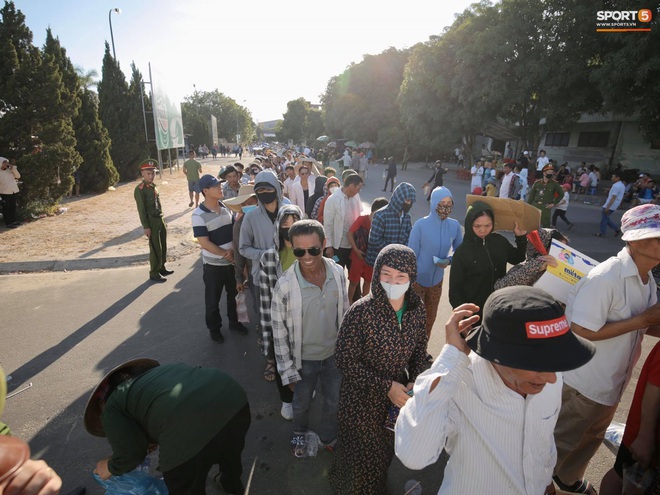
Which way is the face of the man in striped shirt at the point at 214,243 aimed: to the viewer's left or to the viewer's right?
to the viewer's right

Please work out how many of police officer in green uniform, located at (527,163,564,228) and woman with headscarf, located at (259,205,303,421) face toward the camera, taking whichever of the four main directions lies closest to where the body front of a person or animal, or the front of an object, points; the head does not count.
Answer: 2

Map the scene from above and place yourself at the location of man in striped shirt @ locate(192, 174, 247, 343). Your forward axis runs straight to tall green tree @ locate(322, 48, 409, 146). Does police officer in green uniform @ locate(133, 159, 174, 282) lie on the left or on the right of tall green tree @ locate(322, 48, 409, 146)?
left

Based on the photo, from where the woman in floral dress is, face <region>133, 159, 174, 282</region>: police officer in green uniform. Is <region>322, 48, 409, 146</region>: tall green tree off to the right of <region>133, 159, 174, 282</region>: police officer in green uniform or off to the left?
right

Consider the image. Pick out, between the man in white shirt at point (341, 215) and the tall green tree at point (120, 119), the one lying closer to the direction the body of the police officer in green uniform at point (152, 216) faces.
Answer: the man in white shirt

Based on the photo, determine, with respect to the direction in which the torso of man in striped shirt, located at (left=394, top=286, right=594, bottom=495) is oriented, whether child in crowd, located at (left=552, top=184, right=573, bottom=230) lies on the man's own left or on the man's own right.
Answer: on the man's own left

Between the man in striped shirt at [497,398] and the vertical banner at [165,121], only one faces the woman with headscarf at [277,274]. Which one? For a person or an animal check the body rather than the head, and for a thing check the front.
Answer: the vertical banner

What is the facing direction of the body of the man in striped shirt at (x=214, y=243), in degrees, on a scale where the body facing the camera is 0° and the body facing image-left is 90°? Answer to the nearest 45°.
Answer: approximately 315°

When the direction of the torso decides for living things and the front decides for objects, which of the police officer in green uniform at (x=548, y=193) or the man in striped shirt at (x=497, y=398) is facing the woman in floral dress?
the police officer in green uniform

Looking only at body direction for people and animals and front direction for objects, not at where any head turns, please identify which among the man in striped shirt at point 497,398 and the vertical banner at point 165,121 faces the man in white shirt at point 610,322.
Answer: the vertical banner

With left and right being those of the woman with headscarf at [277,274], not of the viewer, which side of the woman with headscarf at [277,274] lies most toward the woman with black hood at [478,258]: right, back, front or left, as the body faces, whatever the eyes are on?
left
